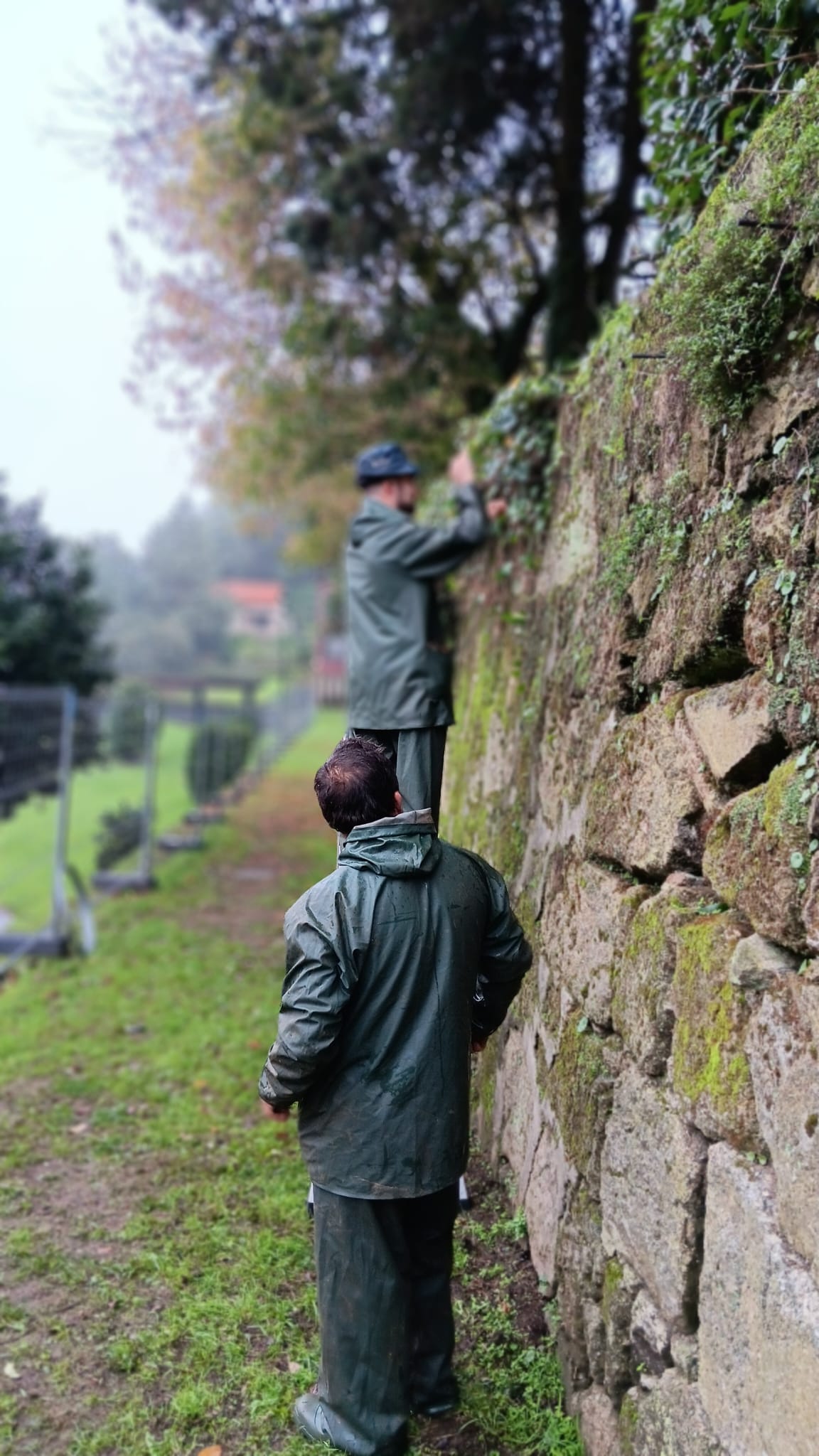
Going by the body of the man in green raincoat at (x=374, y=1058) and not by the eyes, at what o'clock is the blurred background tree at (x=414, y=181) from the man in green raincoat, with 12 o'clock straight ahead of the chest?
The blurred background tree is roughly at 12 o'clock from the man in green raincoat.

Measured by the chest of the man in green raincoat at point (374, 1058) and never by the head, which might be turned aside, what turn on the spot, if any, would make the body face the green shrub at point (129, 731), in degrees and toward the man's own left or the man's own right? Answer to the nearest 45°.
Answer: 0° — they already face it

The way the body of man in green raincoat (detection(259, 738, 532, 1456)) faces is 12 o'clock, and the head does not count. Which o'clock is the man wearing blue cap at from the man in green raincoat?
The man wearing blue cap is roughly at 12 o'clock from the man in green raincoat.

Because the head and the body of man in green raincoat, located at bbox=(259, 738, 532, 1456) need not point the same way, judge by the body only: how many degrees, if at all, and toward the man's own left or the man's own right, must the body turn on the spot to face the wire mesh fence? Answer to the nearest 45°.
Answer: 0° — they already face it

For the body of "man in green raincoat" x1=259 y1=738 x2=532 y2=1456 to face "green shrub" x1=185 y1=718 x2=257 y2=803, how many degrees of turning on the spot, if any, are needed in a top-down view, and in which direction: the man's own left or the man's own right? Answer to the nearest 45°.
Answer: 0° — they already face it

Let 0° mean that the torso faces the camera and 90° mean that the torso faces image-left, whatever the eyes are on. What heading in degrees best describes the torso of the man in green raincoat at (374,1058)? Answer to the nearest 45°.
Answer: approximately 180°
